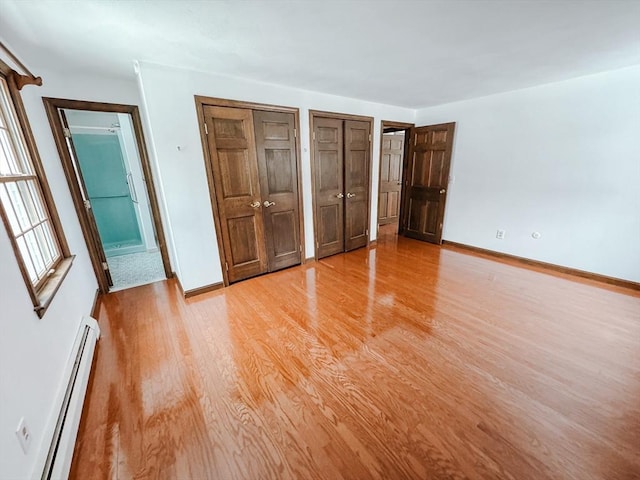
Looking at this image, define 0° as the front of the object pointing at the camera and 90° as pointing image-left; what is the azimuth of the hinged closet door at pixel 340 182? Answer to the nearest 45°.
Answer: approximately 315°

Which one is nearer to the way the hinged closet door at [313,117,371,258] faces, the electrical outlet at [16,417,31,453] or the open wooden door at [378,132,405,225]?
the electrical outlet

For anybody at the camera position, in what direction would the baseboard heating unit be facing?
facing to the right of the viewer

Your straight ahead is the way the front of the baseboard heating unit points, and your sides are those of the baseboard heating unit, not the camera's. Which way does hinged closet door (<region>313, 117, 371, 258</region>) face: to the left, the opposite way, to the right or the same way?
to the right

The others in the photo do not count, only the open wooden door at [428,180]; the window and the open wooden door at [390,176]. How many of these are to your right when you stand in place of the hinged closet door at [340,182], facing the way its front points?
1

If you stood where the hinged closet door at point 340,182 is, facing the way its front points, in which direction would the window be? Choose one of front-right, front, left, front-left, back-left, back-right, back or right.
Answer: right

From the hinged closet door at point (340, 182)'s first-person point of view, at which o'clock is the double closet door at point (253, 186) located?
The double closet door is roughly at 3 o'clock from the hinged closet door.

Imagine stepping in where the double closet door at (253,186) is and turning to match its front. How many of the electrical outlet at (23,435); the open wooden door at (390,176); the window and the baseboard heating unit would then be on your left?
1

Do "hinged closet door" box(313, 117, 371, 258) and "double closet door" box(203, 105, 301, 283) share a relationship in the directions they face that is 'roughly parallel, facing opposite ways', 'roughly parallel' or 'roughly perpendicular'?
roughly parallel

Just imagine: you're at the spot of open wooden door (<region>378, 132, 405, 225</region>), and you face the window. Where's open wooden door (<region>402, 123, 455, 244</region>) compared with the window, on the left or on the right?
left

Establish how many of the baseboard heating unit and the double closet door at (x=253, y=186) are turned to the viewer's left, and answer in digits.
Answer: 0

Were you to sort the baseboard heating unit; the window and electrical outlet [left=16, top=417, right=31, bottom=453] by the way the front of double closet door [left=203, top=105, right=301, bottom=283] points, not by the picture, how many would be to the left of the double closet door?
0

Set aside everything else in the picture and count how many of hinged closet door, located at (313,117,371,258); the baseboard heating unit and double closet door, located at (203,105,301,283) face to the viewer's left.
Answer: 0

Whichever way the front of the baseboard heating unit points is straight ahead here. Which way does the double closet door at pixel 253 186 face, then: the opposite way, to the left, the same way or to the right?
to the right

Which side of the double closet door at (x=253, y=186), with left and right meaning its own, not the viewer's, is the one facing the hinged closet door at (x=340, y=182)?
left
